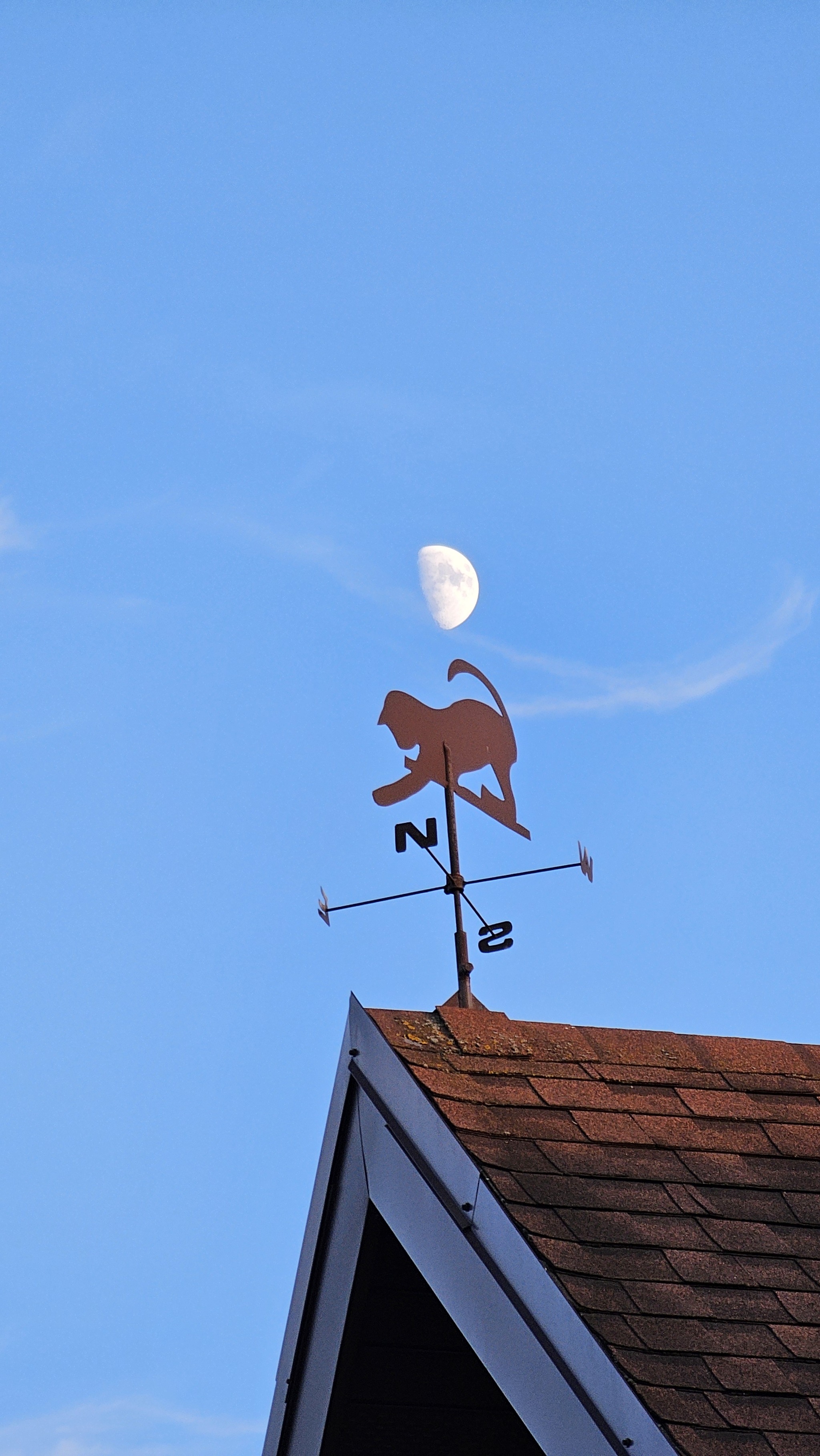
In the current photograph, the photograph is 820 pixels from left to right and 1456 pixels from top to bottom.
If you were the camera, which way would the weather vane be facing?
facing to the left of the viewer
